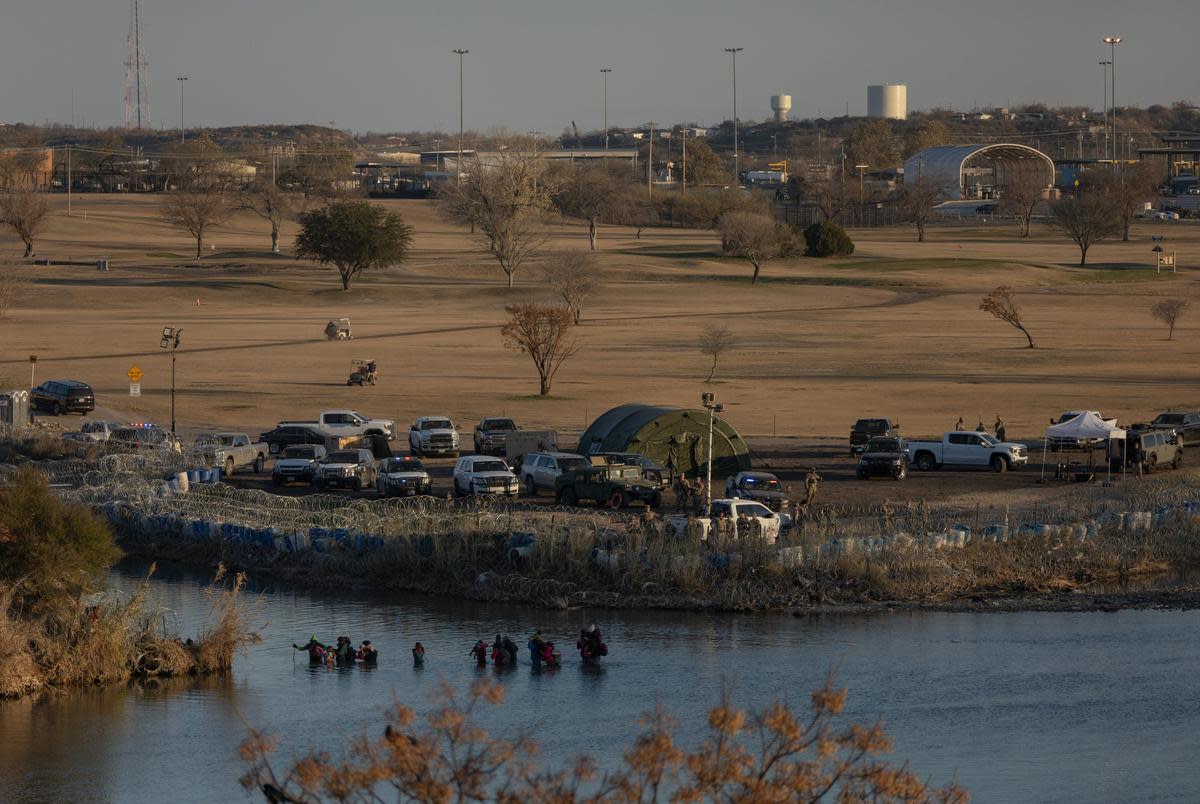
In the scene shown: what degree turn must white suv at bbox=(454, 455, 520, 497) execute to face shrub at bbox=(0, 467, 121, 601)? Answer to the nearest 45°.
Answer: approximately 90° to its right

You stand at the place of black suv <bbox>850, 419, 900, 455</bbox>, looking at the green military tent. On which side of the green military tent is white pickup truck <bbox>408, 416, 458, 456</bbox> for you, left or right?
right

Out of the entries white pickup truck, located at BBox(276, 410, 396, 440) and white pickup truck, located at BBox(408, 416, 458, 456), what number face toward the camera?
1

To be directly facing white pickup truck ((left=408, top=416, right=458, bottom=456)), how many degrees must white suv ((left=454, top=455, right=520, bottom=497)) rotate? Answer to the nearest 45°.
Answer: approximately 135° to its left

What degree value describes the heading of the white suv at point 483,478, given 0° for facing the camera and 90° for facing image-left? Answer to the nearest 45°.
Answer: approximately 315°

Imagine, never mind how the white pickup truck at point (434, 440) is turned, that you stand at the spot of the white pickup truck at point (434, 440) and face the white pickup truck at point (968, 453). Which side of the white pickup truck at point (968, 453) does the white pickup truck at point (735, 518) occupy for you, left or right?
right

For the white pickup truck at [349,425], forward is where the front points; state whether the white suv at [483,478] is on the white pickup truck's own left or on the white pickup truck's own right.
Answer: on the white pickup truck's own right

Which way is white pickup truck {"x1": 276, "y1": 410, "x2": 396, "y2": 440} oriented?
to the viewer's right

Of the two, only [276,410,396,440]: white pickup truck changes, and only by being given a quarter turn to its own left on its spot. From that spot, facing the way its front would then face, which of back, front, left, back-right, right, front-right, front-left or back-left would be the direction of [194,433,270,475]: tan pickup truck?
back-left
